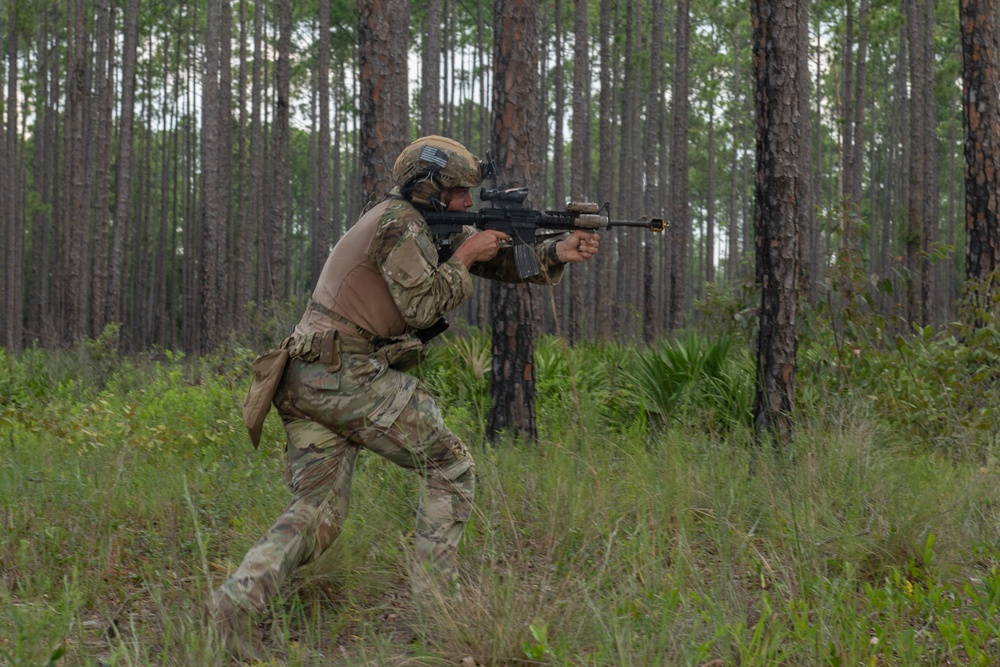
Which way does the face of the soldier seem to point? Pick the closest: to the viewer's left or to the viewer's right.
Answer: to the viewer's right

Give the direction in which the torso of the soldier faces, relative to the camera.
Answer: to the viewer's right
